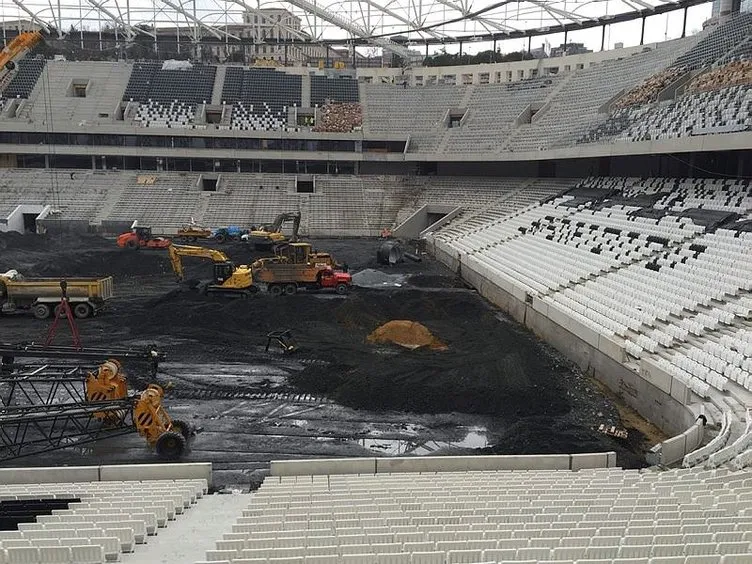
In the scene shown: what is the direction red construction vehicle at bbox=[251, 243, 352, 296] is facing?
to the viewer's right

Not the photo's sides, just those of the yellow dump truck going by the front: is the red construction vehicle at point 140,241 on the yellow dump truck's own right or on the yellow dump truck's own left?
on the yellow dump truck's own right

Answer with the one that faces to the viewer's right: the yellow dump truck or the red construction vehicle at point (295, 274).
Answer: the red construction vehicle

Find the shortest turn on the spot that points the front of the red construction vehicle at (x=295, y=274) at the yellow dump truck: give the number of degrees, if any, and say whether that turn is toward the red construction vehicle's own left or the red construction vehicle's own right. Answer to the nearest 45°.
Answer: approximately 180°

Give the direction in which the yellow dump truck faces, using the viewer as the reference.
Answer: facing to the left of the viewer

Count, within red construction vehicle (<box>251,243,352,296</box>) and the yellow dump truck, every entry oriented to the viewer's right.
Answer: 1

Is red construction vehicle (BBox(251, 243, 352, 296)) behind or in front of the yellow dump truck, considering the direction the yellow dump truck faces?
behind

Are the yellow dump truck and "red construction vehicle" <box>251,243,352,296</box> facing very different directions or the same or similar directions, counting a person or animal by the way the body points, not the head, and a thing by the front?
very different directions

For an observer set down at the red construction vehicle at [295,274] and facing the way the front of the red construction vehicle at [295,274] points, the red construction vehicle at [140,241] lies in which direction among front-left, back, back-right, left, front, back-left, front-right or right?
back-left
